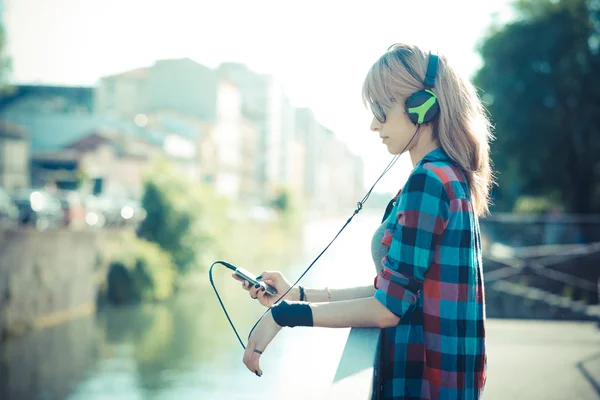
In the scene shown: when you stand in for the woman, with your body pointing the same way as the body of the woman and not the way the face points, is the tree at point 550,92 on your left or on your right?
on your right

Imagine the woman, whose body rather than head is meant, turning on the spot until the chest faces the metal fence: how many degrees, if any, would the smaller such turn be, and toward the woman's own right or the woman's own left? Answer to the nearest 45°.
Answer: approximately 90° to the woman's own right

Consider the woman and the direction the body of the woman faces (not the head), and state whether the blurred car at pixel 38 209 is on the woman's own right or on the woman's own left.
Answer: on the woman's own right

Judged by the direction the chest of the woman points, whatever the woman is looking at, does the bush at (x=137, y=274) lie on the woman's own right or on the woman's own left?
on the woman's own right

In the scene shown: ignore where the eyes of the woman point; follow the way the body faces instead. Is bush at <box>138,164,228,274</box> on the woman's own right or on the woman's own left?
on the woman's own right

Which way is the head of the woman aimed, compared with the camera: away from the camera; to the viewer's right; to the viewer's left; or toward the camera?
to the viewer's left

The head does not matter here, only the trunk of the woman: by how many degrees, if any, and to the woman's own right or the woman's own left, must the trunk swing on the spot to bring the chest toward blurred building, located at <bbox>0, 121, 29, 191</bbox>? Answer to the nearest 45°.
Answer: approximately 45° to the woman's own right

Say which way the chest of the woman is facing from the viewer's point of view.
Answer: to the viewer's left
